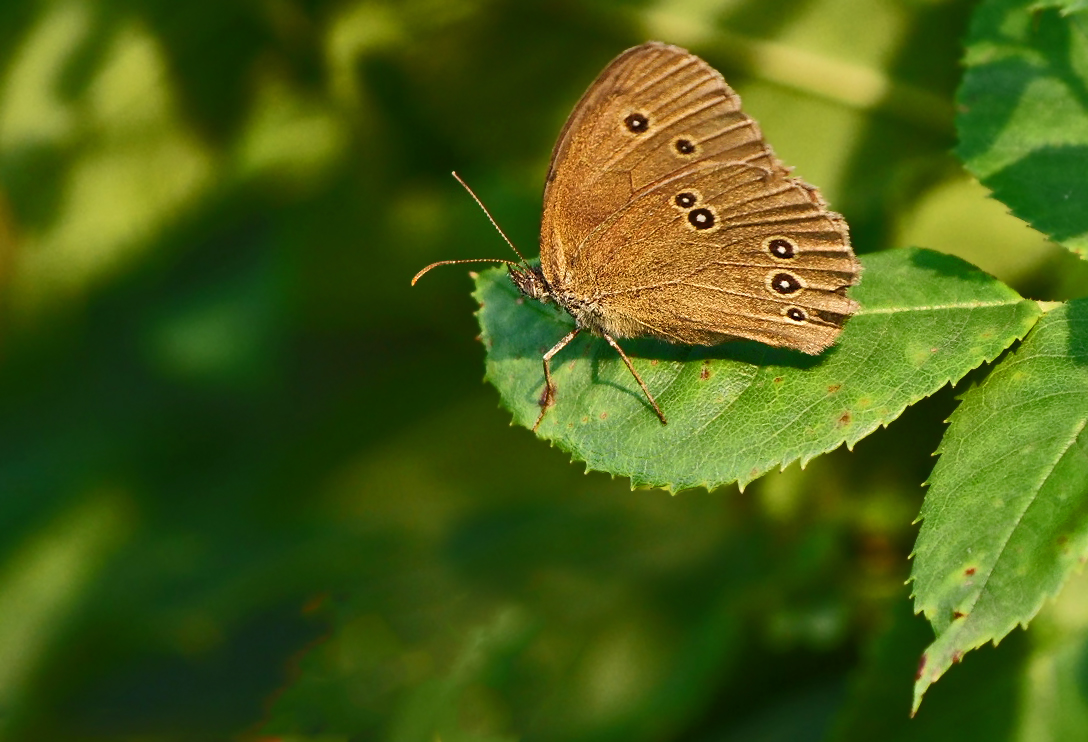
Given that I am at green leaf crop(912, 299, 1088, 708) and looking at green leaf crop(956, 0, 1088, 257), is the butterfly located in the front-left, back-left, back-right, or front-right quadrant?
front-left

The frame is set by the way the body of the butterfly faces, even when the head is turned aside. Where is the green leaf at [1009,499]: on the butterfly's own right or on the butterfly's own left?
on the butterfly's own left

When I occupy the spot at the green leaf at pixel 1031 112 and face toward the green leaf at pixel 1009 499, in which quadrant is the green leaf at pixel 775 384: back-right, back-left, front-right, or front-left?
front-right

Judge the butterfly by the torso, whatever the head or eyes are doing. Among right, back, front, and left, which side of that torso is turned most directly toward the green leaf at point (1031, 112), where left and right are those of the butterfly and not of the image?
back

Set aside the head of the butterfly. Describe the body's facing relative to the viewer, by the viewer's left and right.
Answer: facing to the left of the viewer
